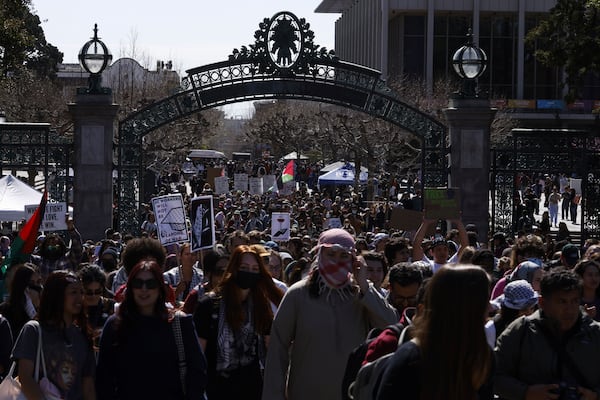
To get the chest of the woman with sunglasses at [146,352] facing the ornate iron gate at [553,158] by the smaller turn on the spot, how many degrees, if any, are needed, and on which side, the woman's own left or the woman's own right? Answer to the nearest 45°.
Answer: approximately 135° to the woman's own left

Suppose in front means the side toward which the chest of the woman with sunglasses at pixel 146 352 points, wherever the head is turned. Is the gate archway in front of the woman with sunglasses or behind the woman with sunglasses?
behind

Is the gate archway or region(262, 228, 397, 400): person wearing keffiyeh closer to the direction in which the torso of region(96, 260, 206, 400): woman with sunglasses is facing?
the person wearing keffiyeh

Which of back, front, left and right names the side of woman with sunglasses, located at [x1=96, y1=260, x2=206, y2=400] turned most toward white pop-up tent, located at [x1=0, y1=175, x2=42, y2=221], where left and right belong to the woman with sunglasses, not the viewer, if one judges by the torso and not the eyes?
back

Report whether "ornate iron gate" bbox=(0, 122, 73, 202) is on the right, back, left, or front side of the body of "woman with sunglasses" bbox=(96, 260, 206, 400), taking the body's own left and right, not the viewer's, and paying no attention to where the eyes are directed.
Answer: back

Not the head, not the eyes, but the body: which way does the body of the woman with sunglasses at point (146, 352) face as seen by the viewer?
toward the camera

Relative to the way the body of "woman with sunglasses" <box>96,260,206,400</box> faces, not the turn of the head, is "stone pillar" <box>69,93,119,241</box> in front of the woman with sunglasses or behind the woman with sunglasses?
behind
